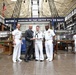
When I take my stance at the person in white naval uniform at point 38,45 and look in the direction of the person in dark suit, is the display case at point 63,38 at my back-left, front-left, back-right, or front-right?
back-right

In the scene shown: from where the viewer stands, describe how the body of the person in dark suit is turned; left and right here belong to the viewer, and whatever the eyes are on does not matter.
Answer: facing the viewer and to the right of the viewer

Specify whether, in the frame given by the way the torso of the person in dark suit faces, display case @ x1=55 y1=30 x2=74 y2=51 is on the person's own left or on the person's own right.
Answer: on the person's own left

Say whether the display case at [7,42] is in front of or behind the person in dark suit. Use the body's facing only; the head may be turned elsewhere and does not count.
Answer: behind

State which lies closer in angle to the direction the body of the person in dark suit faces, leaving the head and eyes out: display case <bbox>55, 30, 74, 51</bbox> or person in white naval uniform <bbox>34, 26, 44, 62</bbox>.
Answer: the person in white naval uniform

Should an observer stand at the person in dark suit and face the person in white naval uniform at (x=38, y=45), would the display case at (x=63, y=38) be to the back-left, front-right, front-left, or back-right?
front-left

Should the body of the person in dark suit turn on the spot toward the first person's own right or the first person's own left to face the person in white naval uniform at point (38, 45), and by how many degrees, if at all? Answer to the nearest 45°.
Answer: approximately 45° to the first person's own left
